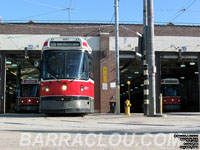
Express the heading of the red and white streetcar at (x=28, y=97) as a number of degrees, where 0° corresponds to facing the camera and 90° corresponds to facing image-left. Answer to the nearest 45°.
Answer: approximately 0°

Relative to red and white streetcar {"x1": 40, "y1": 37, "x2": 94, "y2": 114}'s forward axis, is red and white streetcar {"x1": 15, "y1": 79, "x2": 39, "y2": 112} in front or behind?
behind

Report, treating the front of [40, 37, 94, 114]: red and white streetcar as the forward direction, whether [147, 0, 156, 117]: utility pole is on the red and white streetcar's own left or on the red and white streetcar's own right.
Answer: on the red and white streetcar's own left

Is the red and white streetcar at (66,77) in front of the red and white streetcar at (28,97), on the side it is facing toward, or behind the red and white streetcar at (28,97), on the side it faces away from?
in front

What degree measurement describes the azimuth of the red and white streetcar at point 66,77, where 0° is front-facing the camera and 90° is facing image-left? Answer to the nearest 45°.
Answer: approximately 0°

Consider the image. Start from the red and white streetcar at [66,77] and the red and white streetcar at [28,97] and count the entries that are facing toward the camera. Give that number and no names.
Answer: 2
